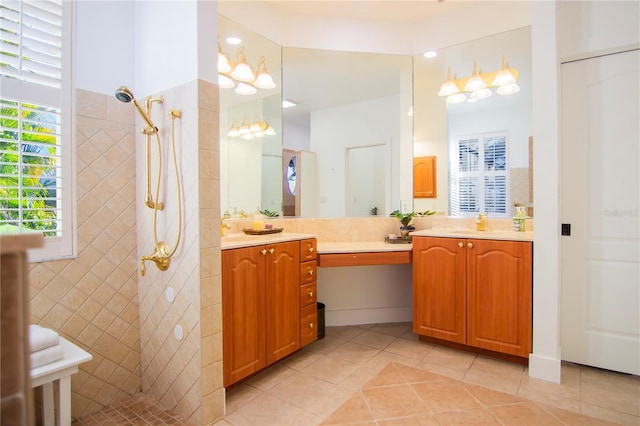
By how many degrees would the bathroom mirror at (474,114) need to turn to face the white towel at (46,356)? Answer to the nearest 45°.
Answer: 0° — it already faces it

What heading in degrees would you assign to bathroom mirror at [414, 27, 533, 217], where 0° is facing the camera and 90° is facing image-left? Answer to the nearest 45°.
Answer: approximately 45°

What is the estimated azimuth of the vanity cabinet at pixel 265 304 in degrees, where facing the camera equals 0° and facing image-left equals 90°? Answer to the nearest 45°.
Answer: approximately 315°

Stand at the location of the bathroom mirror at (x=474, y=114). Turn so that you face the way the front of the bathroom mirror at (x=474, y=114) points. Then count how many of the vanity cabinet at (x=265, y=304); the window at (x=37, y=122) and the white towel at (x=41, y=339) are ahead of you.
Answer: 3

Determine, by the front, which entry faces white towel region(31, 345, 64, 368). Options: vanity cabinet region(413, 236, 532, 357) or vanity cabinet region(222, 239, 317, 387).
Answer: vanity cabinet region(413, 236, 532, 357)

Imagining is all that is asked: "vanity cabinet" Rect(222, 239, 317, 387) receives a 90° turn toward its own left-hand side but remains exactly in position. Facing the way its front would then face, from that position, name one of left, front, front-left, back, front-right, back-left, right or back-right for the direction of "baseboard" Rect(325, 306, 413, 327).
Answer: front
